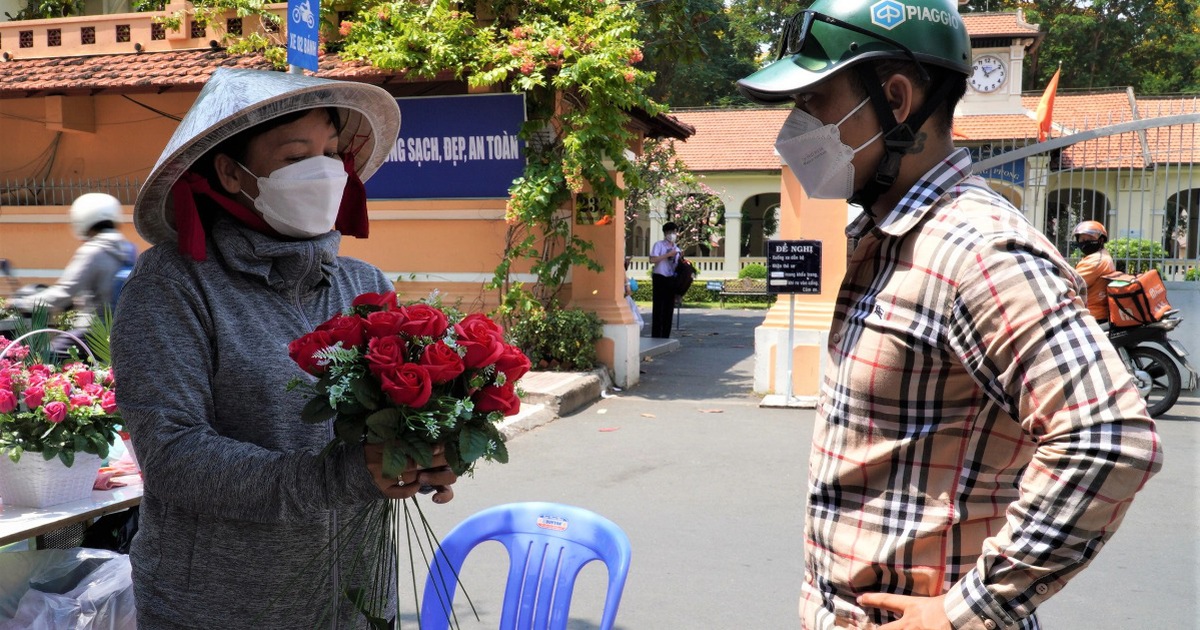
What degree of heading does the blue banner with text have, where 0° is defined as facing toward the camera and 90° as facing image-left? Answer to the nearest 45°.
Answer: approximately 0°

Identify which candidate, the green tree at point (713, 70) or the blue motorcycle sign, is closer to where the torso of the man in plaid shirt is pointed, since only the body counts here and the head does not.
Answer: the blue motorcycle sign

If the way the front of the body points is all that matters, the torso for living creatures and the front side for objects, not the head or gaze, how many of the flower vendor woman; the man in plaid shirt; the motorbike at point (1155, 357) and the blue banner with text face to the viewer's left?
2

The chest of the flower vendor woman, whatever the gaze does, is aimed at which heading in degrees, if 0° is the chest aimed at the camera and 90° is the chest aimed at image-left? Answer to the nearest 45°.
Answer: approximately 315°

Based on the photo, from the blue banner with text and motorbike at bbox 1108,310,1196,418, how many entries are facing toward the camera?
1

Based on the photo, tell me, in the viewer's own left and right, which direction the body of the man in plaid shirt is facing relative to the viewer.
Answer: facing to the left of the viewer

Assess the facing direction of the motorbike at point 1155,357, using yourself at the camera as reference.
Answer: facing to the left of the viewer

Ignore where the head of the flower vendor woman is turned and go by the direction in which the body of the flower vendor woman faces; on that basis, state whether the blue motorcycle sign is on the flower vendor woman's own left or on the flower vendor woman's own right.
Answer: on the flower vendor woman's own left

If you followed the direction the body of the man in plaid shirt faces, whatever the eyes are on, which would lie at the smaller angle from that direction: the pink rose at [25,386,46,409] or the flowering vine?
the pink rose

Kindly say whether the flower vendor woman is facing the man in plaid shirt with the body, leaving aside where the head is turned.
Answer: yes

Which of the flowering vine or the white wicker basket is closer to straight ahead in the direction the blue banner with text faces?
the white wicker basket

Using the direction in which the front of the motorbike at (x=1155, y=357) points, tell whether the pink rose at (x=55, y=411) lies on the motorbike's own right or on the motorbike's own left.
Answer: on the motorbike's own left
